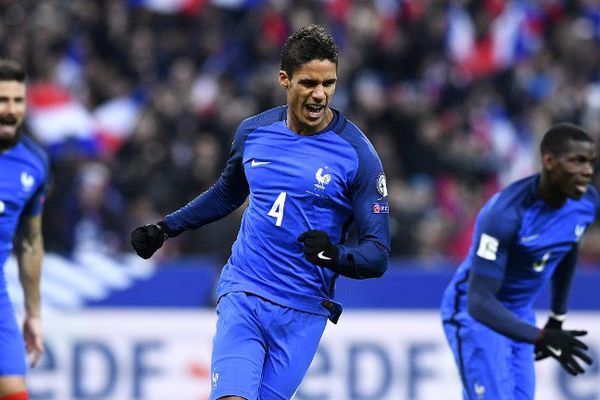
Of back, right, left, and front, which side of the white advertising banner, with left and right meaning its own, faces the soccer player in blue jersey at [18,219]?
front

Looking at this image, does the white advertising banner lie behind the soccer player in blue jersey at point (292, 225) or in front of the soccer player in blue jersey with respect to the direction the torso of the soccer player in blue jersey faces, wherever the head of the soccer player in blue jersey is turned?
behind

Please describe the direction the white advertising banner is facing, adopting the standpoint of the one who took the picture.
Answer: facing the viewer

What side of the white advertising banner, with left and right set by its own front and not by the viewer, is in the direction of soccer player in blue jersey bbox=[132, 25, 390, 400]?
front

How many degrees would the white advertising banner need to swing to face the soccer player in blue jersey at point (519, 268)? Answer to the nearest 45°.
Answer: approximately 45° to its left

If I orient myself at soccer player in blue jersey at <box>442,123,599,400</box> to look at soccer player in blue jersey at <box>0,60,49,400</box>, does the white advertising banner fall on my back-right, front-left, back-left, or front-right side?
front-right

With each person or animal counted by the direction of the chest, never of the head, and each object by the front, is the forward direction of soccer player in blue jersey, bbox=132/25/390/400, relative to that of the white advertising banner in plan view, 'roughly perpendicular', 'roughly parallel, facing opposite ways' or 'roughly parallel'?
roughly parallel

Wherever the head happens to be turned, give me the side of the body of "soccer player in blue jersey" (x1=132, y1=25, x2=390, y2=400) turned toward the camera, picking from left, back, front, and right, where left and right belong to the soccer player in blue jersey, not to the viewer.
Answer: front

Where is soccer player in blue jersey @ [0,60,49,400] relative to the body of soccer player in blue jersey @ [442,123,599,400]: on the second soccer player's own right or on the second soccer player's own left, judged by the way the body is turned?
on the second soccer player's own right

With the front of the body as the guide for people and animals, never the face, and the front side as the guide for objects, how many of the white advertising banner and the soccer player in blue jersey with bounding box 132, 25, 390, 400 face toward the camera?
2

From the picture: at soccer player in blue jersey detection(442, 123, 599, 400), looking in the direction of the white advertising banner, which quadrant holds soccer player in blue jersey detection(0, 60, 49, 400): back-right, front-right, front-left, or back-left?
front-left

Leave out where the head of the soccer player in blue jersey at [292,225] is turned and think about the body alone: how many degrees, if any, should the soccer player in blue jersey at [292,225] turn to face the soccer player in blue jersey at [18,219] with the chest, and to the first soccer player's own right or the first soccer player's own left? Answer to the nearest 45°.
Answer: approximately 135° to the first soccer player's own right

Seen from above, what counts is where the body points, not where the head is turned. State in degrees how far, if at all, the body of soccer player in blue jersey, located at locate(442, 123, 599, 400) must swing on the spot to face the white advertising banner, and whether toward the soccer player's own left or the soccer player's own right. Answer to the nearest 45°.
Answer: approximately 180°
